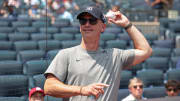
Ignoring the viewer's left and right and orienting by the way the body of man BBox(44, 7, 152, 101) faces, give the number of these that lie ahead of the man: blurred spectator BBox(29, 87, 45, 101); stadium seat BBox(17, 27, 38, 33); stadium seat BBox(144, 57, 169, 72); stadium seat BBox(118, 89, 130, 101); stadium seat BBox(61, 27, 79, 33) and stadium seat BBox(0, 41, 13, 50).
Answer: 0

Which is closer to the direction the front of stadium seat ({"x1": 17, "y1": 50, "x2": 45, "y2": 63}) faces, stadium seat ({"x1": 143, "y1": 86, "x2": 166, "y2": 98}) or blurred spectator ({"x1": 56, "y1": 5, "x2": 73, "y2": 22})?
the stadium seat

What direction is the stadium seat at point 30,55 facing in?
toward the camera

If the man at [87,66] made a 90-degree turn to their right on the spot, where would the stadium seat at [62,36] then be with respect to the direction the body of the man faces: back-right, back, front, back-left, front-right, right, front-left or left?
right

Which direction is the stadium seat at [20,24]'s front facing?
toward the camera

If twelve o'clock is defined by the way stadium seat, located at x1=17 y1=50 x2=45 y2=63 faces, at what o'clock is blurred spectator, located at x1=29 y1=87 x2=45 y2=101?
The blurred spectator is roughly at 12 o'clock from the stadium seat.

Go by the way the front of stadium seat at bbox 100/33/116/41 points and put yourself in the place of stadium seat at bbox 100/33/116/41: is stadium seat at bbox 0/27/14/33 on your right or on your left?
on your right

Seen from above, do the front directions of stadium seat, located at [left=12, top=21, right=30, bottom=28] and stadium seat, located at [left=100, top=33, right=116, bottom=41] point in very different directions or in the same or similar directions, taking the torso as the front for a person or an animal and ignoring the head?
same or similar directions

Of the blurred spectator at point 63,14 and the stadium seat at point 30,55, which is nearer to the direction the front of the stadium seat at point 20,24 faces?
the stadium seat

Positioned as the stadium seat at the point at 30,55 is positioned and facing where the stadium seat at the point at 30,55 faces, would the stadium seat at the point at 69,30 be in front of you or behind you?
behind

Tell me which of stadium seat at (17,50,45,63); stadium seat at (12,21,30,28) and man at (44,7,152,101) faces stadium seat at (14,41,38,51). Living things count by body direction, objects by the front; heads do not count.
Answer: stadium seat at (12,21,30,28)

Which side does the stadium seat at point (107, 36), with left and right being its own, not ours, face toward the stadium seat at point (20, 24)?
right

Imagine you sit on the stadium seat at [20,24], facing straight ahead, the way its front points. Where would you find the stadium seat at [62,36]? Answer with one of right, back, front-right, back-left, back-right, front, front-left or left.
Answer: front-left

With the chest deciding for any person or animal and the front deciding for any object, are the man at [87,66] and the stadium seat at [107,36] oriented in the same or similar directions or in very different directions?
same or similar directions

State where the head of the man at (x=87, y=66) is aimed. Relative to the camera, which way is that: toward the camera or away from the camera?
toward the camera
